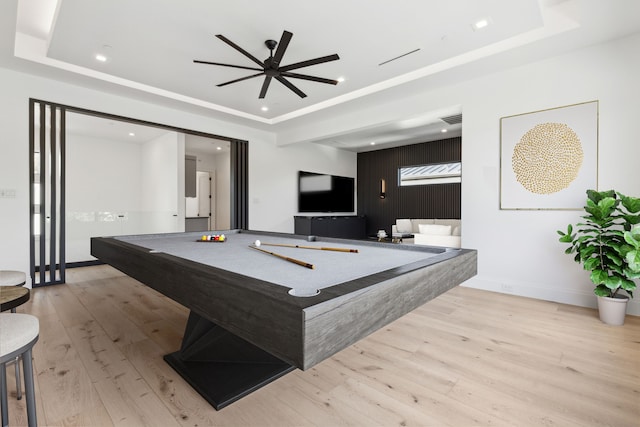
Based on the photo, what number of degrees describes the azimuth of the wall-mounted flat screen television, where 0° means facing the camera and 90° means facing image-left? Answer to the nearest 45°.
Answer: approximately 315°

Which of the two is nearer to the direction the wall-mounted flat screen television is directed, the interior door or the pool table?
the pool table

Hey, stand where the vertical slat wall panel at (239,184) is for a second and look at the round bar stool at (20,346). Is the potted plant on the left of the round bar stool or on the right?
left

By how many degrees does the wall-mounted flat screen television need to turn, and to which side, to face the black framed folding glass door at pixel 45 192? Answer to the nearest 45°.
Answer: approximately 90° to its right

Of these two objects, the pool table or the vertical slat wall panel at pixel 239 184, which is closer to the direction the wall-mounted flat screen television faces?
the pool table

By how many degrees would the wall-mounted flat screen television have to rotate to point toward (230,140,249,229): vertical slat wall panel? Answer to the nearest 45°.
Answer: approximately 90° to its right

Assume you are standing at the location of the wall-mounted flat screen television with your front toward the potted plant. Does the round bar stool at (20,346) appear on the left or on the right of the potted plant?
right

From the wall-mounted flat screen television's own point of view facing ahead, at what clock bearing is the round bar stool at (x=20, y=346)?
The round bar stool is roughly at 2 o'clock from the wall-mounted flat screen television.

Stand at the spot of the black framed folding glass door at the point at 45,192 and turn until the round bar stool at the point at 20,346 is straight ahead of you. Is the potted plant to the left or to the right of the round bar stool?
left

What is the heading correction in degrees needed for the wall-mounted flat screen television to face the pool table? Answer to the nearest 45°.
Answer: approximately 45° to its right

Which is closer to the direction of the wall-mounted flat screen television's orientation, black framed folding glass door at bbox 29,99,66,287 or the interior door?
the black framed folding glass door

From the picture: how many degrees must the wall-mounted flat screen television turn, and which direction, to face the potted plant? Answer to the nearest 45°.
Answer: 0° — it already faces it
